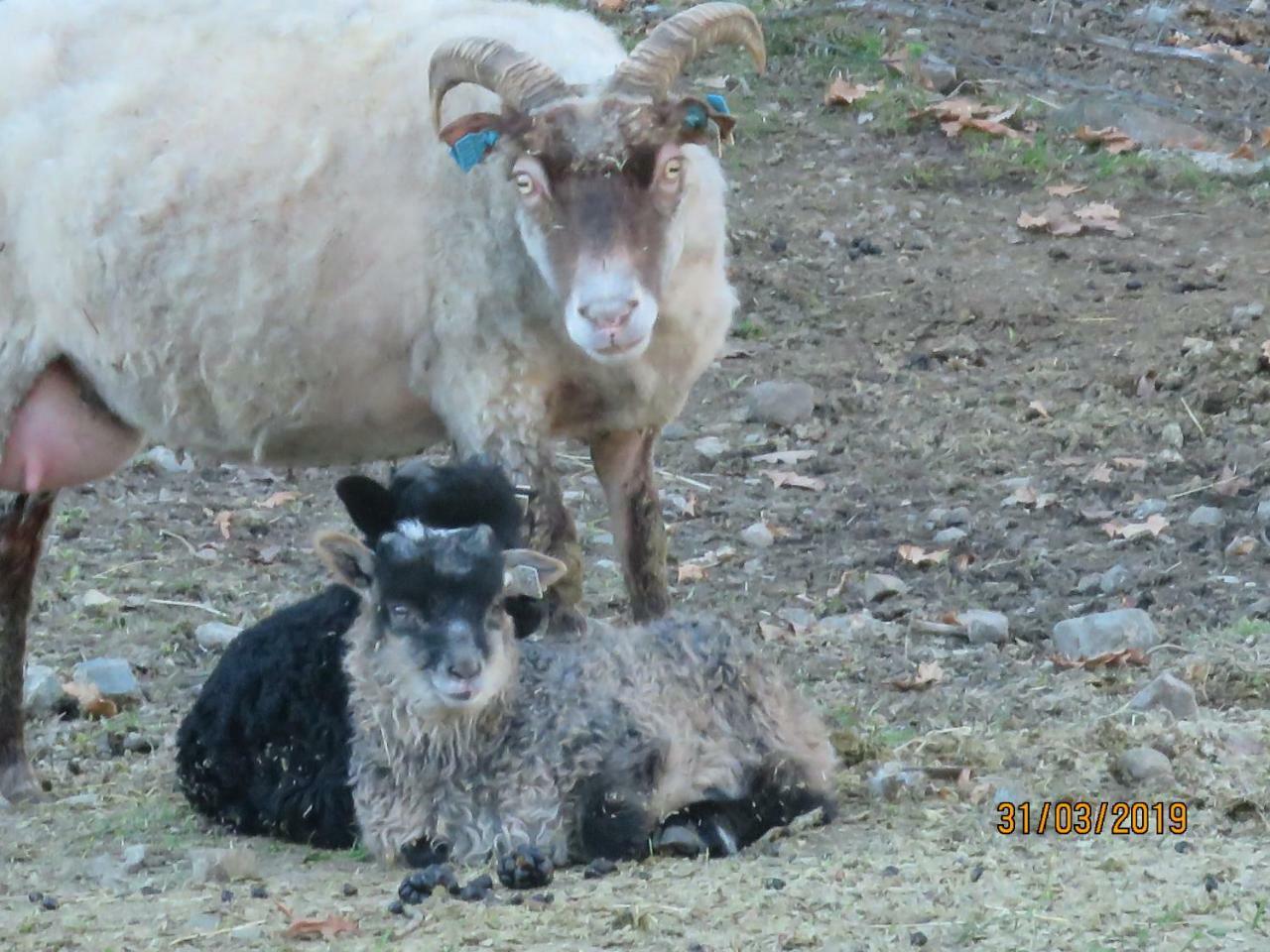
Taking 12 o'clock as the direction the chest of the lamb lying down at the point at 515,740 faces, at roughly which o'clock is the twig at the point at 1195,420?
The twig is roughly at 6 o'clock from the lamb lying down.

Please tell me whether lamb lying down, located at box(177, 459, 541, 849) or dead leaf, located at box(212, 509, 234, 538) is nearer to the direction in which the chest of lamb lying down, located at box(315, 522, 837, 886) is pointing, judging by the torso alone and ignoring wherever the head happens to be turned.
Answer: the lamb lying down

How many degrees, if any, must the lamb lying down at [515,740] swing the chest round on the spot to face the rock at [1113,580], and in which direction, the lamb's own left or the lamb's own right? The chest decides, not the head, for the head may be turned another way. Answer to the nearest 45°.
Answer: approximately 180°

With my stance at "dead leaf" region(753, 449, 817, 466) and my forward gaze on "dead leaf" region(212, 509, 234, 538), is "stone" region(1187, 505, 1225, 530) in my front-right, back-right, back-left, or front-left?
back-left

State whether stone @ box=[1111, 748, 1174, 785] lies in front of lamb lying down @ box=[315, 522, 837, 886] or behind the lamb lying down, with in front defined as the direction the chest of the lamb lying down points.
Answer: behind

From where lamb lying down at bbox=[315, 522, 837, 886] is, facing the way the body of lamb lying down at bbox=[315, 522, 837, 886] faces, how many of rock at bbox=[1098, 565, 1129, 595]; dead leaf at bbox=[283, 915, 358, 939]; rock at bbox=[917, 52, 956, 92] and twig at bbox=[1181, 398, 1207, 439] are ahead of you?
1

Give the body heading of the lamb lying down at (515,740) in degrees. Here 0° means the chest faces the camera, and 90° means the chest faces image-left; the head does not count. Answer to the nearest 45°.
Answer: approximately 45°

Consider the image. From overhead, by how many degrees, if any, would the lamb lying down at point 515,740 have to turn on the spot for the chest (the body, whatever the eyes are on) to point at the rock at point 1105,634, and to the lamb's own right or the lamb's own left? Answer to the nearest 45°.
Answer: approximately 180°

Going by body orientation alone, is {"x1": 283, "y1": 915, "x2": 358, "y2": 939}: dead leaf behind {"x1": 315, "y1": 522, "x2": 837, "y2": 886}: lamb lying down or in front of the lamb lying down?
in front
